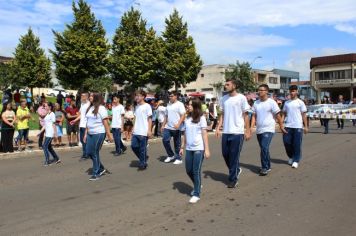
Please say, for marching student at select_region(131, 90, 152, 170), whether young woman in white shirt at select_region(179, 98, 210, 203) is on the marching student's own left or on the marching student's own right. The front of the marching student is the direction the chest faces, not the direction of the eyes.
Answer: on the marching student's own left

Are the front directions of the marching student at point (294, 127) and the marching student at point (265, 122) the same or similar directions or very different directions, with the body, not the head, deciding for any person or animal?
same or similar directions

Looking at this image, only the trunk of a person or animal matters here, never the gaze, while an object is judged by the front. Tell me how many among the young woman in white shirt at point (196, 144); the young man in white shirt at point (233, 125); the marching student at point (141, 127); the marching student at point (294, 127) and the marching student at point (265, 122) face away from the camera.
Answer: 0

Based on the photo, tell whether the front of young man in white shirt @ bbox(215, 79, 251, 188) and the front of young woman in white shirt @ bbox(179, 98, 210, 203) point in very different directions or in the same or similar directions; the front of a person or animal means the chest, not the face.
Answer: same or similar directions

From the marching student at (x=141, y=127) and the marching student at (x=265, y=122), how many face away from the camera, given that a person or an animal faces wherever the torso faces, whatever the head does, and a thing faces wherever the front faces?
0

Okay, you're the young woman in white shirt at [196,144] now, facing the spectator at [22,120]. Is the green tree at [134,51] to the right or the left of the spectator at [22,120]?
right

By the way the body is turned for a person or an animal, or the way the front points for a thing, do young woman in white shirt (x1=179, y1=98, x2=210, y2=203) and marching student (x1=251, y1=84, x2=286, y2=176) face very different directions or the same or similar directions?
same or similar directions

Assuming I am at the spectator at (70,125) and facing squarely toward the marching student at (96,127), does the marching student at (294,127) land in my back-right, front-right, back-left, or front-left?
front-left

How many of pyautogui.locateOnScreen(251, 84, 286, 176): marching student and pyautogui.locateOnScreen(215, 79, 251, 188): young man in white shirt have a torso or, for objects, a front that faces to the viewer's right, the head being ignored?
0

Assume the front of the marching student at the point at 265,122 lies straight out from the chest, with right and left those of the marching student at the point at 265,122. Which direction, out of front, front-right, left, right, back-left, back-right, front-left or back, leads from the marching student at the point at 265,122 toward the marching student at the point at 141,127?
front-right

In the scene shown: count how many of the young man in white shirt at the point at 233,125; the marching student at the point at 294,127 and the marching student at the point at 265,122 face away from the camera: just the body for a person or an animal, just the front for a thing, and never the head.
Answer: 0

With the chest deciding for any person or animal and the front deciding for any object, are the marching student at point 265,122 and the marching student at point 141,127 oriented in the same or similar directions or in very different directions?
same or similar directions

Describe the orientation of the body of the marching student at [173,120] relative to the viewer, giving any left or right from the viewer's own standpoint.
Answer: facing the viewer and to the left of the viewer

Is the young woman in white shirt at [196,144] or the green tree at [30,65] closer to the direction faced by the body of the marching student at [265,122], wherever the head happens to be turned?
the young woman in white shirt

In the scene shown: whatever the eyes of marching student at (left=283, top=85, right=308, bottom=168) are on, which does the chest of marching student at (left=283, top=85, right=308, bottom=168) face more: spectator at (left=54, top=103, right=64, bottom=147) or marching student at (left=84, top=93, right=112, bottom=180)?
the marching student
